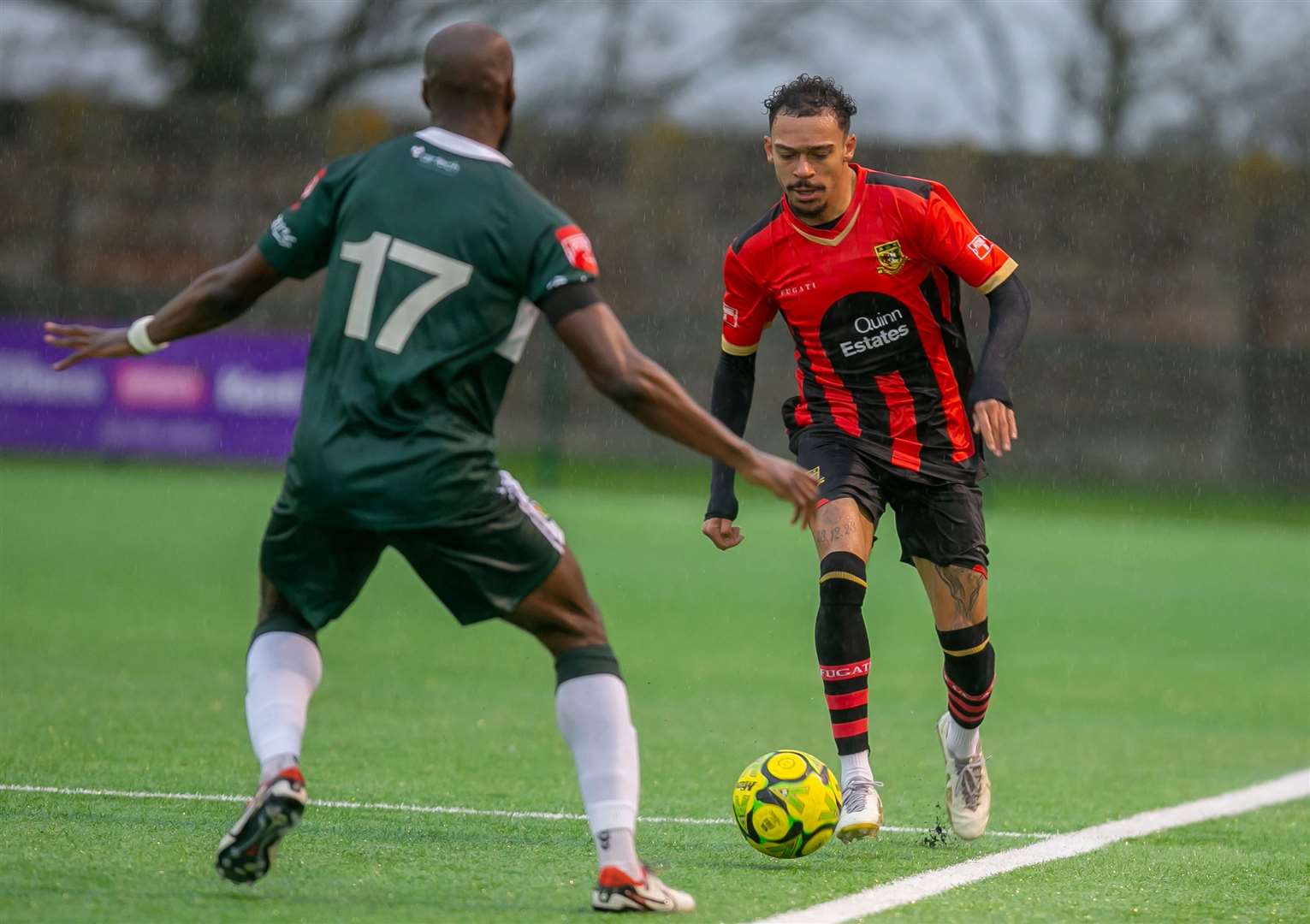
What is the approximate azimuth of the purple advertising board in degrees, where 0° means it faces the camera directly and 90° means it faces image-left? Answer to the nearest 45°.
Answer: approximately 0°

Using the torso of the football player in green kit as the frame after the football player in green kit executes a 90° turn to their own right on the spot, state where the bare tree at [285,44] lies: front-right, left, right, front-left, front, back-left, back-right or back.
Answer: back-left

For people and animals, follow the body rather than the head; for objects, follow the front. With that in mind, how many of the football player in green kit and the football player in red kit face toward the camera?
1

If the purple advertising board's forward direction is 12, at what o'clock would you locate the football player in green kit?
The football player in green kit is roughly at 12 o'clock from the purple advertising board.

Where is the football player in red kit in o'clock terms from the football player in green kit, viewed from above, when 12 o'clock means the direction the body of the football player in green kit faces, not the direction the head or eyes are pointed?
The football player in red kit is roughly at 12 o'clock from the football player in green kit.

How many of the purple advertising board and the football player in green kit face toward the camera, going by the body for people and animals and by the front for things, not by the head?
1

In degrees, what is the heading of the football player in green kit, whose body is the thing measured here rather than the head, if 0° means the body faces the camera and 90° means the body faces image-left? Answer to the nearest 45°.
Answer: approximately 225°

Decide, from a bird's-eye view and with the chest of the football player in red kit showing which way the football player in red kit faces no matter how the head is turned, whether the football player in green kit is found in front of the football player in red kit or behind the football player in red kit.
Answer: in front

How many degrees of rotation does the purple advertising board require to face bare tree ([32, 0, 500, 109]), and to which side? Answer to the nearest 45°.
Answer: approximately 180°

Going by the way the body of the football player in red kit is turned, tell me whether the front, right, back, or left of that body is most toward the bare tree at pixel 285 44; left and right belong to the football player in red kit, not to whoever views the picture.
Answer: back
